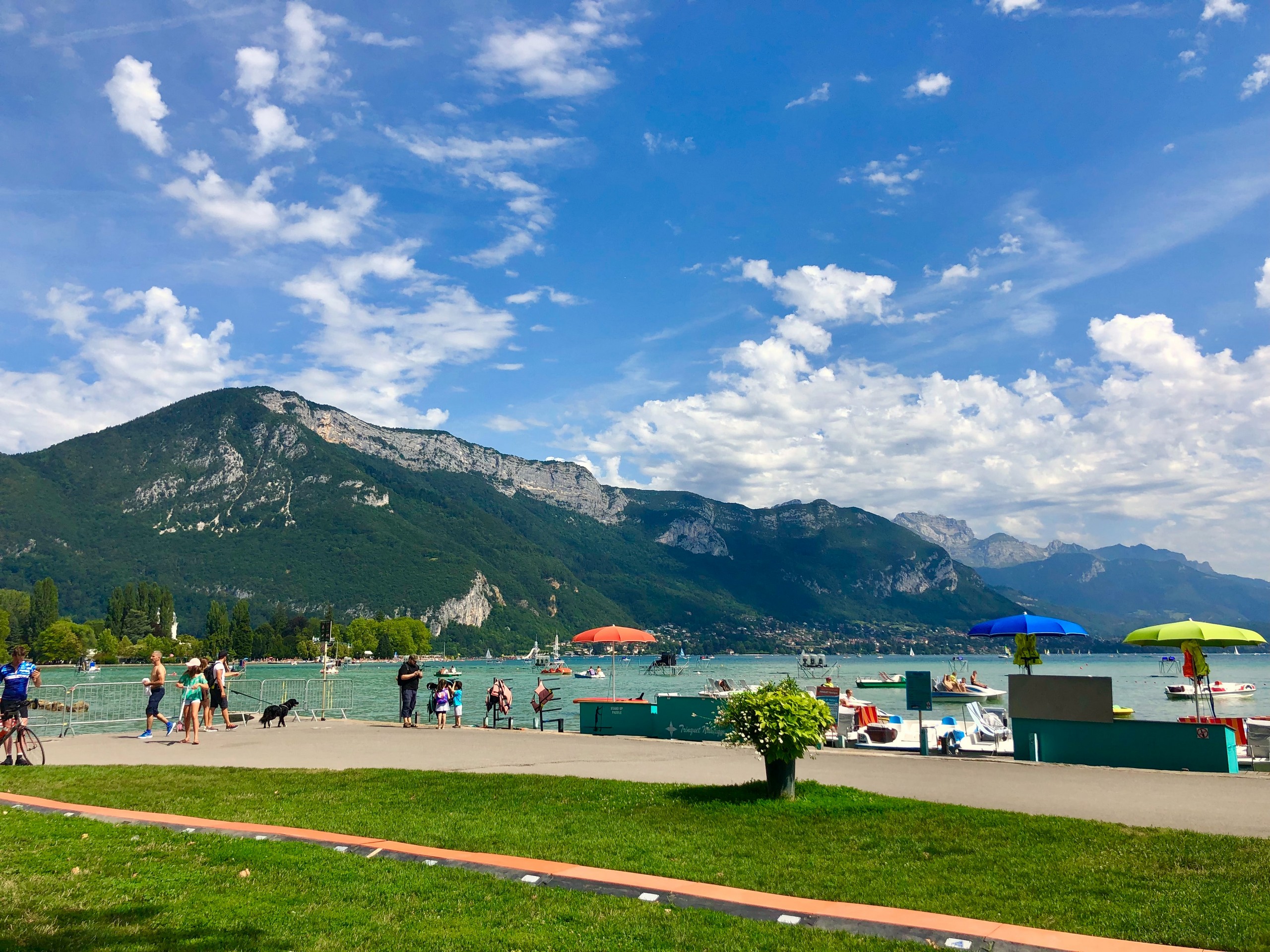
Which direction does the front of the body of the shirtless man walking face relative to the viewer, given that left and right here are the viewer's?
facing to the left of the viewer

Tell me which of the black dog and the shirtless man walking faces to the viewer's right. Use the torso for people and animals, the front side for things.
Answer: the black dog

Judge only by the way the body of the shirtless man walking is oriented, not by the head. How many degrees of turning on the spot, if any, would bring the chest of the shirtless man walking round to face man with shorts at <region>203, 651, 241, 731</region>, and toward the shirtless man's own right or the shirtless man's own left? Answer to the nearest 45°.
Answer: approximately 135° to the shirtless man's own right

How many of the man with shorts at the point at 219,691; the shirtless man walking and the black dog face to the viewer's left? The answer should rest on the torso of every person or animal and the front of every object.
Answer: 1

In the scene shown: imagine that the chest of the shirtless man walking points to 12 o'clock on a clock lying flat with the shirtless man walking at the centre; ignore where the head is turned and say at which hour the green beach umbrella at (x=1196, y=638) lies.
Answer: The green beach umbrella is roughly at 7 o'clock from the shirtless man walking.

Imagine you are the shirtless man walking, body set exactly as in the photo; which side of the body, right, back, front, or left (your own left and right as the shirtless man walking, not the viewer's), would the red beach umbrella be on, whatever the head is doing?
back

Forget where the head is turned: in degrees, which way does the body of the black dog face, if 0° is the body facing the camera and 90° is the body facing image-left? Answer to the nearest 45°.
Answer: approximately 270°

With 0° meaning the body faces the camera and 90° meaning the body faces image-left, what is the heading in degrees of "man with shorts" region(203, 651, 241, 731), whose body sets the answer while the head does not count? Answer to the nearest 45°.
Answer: approximately 270°

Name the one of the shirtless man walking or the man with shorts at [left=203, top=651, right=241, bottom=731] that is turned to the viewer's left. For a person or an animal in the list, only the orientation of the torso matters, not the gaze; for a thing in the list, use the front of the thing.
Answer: the shirtless man walking
